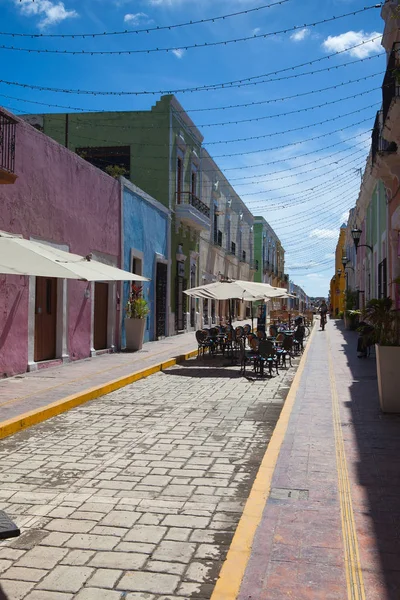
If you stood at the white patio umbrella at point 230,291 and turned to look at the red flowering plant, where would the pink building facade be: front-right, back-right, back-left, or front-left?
front-left

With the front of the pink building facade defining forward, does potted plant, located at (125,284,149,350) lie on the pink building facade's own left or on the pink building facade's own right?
on the pink building facade's own left

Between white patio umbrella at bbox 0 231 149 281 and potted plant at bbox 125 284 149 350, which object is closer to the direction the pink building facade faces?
the white patio umbrella

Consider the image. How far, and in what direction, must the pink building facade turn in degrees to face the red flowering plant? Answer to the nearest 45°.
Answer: approximately 90° to its left

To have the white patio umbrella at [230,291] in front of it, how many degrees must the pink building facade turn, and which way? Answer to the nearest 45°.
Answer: approximately 45° to its left

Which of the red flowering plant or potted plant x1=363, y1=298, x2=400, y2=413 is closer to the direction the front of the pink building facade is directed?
the potted plant

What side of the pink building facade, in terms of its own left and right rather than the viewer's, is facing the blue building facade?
left

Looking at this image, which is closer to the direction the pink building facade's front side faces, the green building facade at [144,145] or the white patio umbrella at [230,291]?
the white patio umbrella

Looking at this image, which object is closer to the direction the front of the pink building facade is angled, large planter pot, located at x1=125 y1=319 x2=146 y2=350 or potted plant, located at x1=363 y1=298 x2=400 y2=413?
the potted plant
